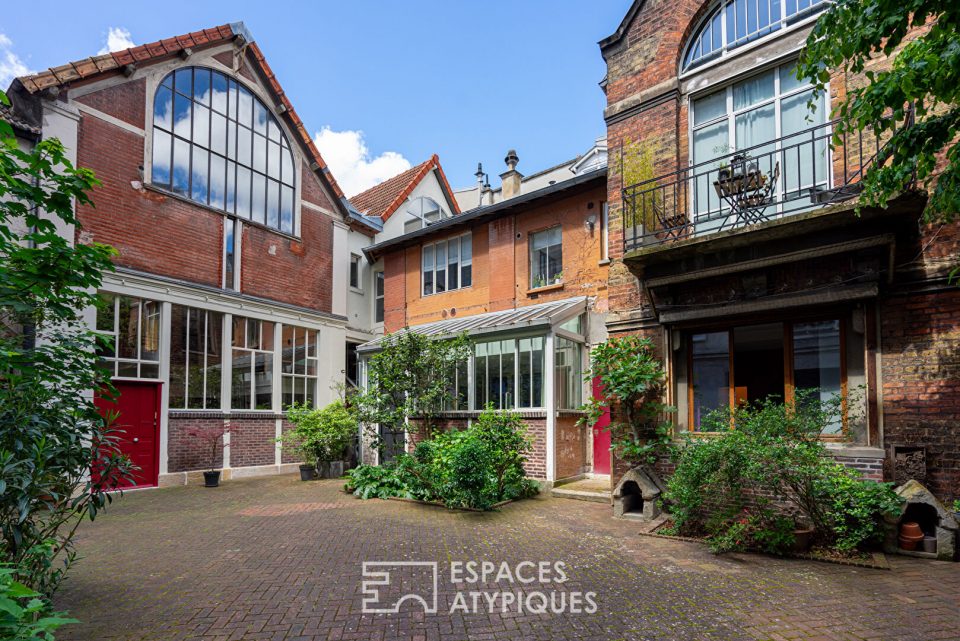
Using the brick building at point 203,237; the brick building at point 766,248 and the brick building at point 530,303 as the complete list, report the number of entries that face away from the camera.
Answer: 0

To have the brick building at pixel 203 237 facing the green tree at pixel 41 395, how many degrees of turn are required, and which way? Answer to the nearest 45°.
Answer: approximately 45° to its right

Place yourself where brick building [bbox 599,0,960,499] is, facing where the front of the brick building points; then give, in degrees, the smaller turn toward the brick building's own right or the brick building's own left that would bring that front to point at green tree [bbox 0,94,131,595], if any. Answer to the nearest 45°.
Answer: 0° — it already faces it

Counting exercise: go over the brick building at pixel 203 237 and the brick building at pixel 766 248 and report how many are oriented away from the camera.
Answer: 0

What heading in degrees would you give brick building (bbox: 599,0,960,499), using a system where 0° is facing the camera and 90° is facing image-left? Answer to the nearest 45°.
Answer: approximately 45°

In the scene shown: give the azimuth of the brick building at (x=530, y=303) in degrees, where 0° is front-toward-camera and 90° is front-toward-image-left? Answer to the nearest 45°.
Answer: approximately 45°

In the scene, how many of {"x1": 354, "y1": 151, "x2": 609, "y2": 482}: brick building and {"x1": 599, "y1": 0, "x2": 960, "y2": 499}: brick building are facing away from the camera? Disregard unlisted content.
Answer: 0

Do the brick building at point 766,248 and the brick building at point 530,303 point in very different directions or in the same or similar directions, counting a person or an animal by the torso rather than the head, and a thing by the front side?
same or similar directions

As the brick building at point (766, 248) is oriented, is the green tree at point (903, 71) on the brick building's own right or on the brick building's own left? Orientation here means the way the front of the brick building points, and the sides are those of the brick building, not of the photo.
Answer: on the brick building's own left
